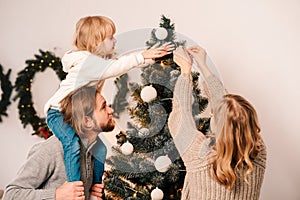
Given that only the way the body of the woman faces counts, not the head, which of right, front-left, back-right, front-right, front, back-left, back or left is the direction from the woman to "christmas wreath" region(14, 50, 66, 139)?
front

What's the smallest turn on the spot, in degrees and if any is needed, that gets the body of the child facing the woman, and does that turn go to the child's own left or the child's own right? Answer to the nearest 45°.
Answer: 0° — they already face them

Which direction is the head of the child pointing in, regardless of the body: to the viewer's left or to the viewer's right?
to the viewer's right

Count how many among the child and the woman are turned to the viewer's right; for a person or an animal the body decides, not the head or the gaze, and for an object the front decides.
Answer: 1

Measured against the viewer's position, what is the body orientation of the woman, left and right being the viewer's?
facing away from the viewer and to the left of the viewer

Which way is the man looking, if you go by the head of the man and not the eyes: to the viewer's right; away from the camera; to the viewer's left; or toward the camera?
to the viewer's right

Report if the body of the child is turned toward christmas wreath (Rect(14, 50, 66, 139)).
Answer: no

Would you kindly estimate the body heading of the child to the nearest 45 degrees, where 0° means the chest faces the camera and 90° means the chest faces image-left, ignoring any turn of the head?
approximately 270°
